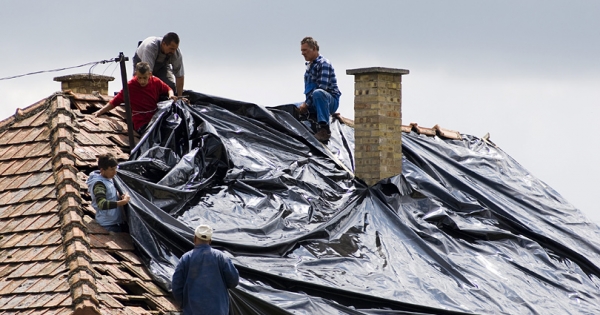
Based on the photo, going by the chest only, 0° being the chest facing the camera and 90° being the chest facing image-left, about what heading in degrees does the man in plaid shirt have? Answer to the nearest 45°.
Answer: approximately 45°

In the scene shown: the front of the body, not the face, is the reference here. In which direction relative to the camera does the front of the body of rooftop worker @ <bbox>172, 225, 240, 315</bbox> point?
away from the camera

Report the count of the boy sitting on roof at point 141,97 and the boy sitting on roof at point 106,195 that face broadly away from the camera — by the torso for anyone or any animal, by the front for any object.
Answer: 0

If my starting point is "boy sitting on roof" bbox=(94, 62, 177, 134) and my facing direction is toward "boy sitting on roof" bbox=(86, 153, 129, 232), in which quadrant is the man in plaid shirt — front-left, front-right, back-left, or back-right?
back-left

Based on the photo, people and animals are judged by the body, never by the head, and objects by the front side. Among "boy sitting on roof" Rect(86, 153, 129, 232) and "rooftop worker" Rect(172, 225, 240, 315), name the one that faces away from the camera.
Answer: the rooftop worker

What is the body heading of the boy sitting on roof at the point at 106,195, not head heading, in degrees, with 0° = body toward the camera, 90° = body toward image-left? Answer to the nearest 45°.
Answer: approximately 270°

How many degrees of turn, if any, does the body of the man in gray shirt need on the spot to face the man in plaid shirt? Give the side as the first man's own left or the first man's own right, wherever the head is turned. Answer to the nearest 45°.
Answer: approximately 45° to the first man's own left

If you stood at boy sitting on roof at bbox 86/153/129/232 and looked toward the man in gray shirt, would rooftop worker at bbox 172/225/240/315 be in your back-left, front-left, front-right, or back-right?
back-right

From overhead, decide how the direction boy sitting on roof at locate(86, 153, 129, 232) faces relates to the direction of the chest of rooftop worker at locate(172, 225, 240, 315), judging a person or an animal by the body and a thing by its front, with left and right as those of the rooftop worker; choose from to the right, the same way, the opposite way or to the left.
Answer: to the right

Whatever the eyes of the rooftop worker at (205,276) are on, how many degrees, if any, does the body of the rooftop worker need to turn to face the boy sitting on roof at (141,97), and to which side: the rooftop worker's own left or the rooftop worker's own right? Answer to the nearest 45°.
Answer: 0° — they already face them
